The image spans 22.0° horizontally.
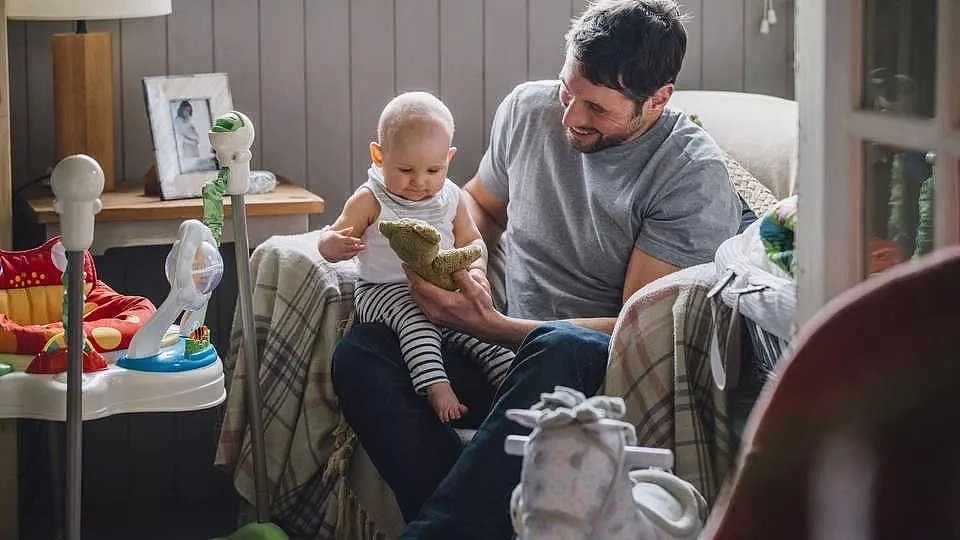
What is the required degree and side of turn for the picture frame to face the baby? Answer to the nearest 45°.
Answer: approximately 45° to its left

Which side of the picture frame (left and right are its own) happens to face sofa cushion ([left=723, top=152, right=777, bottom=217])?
left

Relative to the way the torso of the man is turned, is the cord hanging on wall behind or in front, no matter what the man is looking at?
behind

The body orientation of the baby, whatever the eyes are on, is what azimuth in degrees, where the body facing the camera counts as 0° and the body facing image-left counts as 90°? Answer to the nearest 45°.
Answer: approximately 315°

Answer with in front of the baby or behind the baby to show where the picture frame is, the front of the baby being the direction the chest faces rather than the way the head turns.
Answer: behind

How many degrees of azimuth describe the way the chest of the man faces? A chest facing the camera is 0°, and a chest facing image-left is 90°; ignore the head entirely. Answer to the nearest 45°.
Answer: approximately 45°

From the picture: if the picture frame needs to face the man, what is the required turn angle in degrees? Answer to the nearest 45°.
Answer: approximately 45° to its left

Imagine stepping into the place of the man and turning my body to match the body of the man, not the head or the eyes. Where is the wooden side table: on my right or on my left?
on my right
